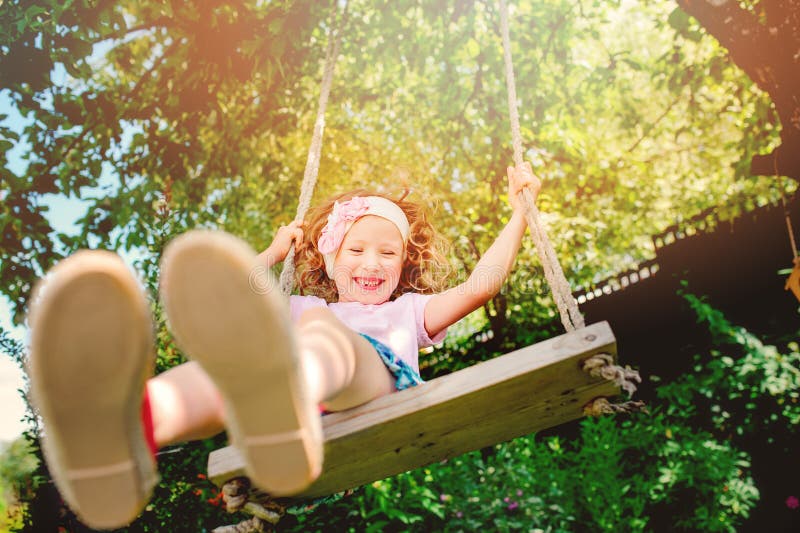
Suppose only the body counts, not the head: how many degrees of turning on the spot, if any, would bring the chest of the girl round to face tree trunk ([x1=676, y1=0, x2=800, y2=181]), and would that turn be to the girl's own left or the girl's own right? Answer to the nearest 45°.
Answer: approximately 180°

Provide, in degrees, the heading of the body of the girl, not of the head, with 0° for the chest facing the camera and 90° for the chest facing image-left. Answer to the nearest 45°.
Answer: approximately 45°
